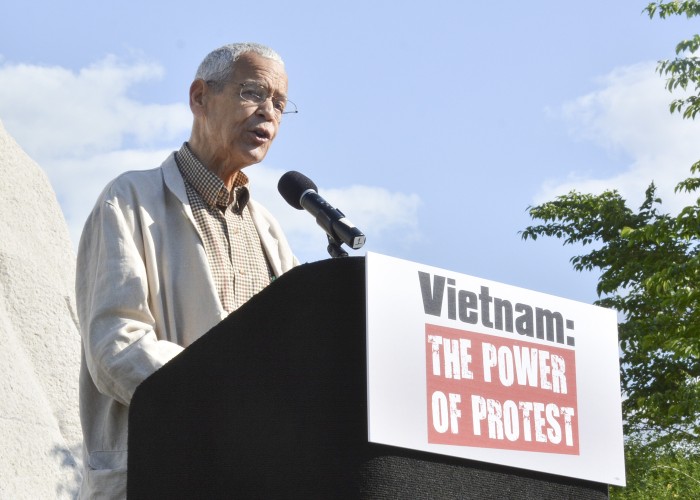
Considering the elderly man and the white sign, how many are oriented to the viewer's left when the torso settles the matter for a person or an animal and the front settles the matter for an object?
0

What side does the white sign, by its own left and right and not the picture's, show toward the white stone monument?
back

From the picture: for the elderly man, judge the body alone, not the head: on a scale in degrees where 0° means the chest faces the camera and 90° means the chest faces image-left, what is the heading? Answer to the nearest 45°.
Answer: approximately 315°

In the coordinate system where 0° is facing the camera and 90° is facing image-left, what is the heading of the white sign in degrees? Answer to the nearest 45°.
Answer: approximately 315°

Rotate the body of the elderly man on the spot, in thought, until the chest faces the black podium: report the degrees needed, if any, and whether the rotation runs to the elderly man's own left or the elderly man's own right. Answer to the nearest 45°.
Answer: approximately 45° to the elderly man's own right

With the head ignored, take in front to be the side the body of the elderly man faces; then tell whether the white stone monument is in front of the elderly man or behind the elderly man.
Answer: behind

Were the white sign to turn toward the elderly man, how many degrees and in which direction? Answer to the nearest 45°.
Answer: approximately 180°

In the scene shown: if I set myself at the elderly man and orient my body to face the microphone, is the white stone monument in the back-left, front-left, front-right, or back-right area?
back-left
